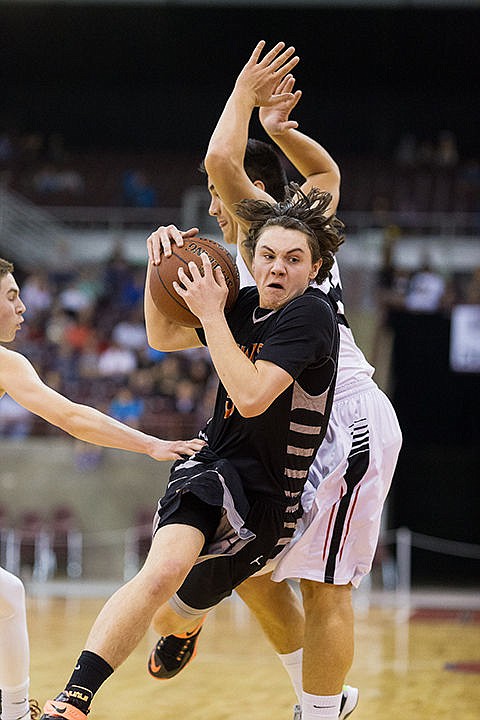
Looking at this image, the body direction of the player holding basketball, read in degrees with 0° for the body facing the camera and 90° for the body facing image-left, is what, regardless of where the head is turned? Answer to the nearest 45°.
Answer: approximately 45°

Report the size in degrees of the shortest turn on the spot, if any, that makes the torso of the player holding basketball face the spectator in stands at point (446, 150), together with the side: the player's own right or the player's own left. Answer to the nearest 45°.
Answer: approximately 135° to the player's own right

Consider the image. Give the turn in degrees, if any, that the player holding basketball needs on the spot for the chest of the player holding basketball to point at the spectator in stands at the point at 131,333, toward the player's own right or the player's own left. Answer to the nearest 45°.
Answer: approximately 135° to the player's own right

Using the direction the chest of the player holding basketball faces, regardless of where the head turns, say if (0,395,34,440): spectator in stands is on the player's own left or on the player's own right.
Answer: on the player's own right
